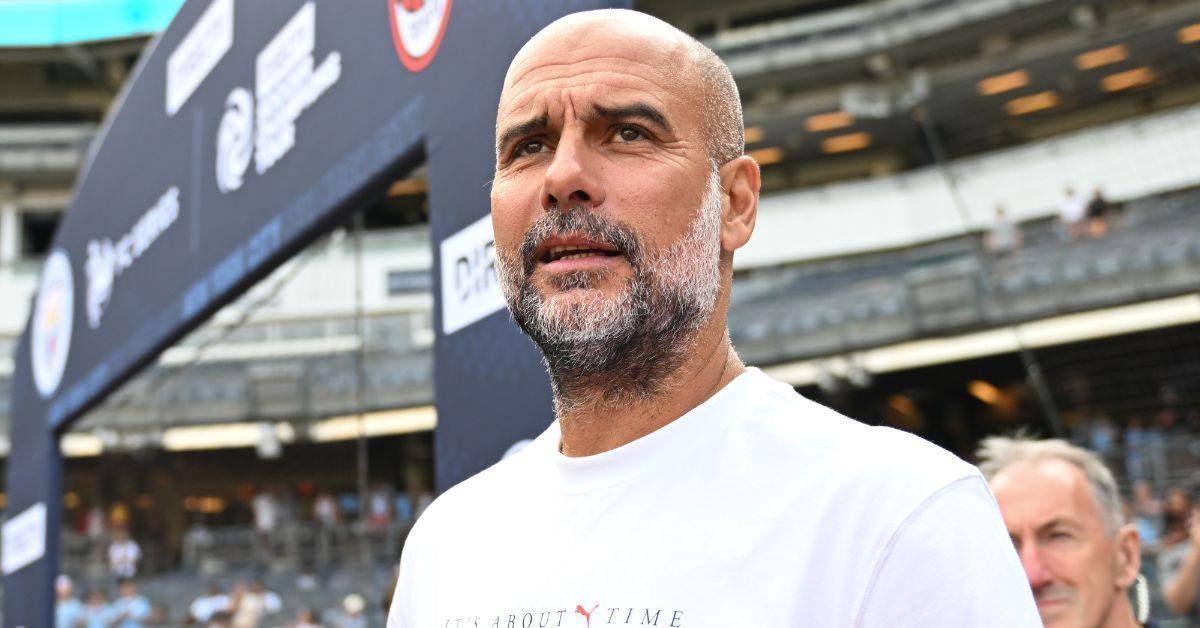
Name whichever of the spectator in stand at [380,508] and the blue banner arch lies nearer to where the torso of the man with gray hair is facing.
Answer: the blue banner arch

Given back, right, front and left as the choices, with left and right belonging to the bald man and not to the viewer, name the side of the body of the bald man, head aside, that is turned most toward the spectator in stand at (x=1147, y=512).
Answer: back

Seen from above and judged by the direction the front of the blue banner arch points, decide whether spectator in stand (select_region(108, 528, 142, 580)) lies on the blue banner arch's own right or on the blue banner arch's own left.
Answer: on the blue banner arch's own right

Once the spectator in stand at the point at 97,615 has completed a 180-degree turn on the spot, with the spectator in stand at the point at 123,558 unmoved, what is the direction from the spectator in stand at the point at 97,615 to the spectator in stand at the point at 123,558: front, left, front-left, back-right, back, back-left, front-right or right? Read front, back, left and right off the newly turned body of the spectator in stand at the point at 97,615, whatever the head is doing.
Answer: front

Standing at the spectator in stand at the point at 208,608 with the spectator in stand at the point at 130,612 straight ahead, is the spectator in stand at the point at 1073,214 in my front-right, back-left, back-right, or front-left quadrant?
back-right

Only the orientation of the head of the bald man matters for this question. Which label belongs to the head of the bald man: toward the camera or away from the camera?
toward the camera

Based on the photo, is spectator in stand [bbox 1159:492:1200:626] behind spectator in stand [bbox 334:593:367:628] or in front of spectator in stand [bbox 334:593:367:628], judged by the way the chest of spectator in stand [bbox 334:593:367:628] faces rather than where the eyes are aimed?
in front

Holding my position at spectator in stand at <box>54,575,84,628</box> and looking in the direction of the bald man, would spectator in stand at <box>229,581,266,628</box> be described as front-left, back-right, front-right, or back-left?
front-left

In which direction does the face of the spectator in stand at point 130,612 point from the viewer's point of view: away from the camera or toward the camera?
toward the camera

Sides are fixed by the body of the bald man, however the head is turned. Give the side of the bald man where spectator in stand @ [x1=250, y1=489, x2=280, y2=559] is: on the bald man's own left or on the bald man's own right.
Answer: on the bald man's own right

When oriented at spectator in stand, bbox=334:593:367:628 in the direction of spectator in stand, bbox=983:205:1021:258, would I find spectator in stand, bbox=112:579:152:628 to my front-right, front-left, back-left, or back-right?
back-left

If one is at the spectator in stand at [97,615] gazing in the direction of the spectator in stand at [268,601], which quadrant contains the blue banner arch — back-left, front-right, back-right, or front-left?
front-right

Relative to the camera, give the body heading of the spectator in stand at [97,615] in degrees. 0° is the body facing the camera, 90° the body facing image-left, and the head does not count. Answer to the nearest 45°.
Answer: approximately 0°

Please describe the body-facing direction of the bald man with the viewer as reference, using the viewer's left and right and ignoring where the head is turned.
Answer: facing the viewer and to the left of the viewer

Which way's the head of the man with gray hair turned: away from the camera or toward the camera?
toward the camera

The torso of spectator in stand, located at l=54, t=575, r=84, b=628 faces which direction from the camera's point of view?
toward the camera

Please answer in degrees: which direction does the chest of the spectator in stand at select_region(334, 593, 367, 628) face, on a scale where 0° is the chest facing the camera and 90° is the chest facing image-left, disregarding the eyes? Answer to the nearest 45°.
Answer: approximately 0°

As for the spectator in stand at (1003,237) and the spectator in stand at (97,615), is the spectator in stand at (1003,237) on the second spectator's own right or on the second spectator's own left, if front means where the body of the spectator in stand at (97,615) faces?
on the second spectator's own left

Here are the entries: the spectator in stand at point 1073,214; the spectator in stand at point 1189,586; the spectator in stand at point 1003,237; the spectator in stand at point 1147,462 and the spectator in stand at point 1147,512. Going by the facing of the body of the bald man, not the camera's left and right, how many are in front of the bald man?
0

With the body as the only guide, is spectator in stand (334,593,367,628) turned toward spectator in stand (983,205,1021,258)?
no

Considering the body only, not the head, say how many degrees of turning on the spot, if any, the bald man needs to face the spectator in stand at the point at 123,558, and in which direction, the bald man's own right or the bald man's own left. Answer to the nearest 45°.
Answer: approximately 90° to the bald man's own right

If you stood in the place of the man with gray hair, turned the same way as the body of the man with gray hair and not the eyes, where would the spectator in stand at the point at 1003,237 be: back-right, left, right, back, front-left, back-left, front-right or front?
back-right

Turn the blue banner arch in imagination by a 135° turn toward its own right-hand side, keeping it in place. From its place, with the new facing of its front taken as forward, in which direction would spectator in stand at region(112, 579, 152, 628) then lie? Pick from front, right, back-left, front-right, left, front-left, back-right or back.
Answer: front
